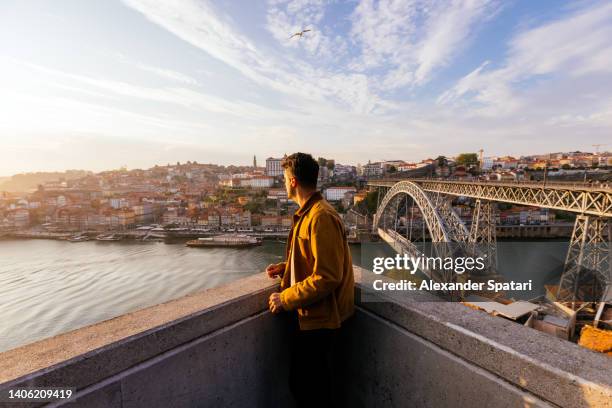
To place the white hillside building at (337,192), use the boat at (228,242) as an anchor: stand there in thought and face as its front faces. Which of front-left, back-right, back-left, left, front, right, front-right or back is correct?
back-right

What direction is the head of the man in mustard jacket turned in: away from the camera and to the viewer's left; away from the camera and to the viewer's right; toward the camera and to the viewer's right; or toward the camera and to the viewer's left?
away from the camera and to the viewer's left

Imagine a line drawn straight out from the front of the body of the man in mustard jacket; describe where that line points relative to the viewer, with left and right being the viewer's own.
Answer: facing to the left of the viewer

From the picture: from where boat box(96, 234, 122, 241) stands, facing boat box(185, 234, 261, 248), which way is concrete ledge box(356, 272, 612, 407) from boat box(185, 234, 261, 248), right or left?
right

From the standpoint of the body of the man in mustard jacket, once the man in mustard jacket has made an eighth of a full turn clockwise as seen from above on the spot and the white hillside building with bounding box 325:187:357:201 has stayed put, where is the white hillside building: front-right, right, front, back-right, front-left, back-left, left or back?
front-right

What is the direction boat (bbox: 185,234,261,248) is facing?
to the viewer's left

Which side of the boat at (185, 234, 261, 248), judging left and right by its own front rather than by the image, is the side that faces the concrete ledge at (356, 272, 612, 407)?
left

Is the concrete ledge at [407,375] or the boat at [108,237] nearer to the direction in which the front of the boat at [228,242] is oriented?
the boat
